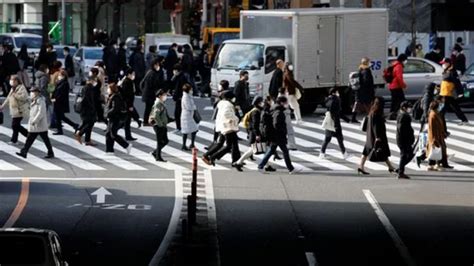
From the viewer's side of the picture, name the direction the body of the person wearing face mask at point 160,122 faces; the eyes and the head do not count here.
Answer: to the viewer's right

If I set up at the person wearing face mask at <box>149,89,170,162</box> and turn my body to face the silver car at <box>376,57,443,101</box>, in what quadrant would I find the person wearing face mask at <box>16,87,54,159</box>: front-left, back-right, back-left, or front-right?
back-left

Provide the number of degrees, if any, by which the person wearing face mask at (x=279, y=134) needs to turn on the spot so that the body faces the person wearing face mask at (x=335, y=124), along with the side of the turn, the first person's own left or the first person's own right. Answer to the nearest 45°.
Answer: approximately 45° to the first person's own left

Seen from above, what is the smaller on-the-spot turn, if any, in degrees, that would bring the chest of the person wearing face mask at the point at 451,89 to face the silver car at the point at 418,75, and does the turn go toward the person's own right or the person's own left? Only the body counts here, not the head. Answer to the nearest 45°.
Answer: approximately 90° to the person's own right

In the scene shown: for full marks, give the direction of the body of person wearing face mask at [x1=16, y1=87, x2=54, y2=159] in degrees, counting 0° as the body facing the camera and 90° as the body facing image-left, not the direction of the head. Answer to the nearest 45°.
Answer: approximately 90°

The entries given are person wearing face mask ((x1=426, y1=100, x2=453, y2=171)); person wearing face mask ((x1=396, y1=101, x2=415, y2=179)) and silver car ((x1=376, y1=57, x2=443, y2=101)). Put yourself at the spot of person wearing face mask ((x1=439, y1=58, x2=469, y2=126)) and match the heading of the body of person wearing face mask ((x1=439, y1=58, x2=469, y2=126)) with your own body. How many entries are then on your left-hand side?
2

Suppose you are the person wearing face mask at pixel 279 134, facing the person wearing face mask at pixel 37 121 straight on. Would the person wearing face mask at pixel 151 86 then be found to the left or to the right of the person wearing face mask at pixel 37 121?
right

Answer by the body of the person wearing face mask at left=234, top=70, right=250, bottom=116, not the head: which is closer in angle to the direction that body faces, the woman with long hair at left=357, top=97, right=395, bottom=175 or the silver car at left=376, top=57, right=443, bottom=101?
the woman with long hair

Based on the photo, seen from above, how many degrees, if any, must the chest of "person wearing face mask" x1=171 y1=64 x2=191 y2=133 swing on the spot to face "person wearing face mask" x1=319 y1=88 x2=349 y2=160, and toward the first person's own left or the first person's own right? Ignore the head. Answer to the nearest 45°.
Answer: approximately 90° to the first person's own left

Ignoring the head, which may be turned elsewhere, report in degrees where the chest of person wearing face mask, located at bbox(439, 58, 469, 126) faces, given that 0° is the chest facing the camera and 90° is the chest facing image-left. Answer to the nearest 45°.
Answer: approximately 90°

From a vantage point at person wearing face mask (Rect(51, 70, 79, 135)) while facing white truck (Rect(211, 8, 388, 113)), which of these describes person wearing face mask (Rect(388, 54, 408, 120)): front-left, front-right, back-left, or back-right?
front-right

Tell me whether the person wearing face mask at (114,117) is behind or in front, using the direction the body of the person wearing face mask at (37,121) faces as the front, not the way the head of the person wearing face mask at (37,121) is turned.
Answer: behind
